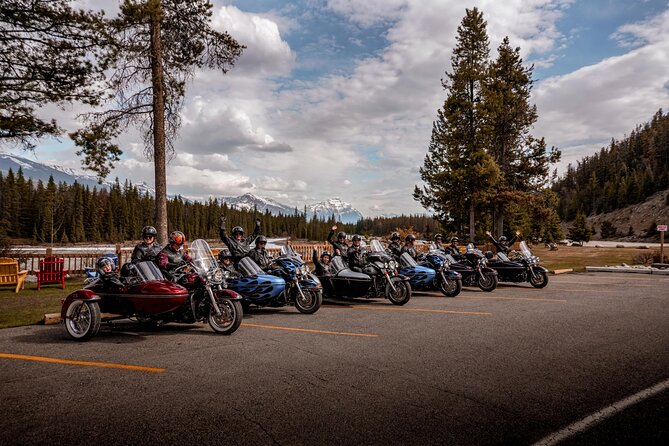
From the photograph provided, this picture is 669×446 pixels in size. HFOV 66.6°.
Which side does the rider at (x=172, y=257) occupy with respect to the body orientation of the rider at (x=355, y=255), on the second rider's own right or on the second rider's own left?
on the second rider's own right

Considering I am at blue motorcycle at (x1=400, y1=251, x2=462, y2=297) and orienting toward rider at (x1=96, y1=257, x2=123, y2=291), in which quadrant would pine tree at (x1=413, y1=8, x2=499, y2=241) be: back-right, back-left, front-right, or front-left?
back-right

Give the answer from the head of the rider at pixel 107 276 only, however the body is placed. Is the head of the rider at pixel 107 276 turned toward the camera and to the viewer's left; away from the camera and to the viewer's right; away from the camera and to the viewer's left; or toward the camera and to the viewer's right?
toward the camera and to the viewer's right

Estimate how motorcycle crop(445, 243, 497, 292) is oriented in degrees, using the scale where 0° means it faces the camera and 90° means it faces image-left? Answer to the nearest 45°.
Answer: approximately 315°

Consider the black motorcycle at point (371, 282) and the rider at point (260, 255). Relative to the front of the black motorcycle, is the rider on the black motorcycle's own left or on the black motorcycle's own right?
on the black motorcycle's own right

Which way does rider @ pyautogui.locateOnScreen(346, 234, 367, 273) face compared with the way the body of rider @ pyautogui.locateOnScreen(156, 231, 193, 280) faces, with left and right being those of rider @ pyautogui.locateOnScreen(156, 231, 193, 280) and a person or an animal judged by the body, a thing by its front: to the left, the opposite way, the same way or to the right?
the same way

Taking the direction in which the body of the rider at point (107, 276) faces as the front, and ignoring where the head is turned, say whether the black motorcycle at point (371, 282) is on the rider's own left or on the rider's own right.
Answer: on the rider's own left

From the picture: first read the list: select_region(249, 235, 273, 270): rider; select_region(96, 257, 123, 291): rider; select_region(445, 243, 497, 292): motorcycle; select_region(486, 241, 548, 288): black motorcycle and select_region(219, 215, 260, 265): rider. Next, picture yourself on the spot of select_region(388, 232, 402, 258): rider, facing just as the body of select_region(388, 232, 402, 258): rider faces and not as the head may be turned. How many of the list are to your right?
3

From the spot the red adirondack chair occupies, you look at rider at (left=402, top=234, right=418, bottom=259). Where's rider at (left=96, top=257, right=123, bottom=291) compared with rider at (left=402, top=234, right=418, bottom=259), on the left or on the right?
right

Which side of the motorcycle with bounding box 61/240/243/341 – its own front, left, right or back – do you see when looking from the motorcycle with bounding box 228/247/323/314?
left

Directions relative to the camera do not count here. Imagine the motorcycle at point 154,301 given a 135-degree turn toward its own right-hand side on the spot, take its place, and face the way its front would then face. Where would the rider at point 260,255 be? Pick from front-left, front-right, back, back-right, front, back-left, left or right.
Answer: back-right

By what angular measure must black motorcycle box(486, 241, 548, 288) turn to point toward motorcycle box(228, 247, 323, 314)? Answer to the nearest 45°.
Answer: approximately 90° to its right

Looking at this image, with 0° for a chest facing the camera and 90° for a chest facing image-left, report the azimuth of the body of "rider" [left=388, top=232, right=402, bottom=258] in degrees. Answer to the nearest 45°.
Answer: approximately 315°

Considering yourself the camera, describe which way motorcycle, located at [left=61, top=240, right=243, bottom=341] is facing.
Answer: facing the viewer and to the right of the viewer

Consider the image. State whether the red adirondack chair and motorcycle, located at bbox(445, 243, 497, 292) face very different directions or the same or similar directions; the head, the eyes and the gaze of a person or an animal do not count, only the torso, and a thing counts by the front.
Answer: very different directions
